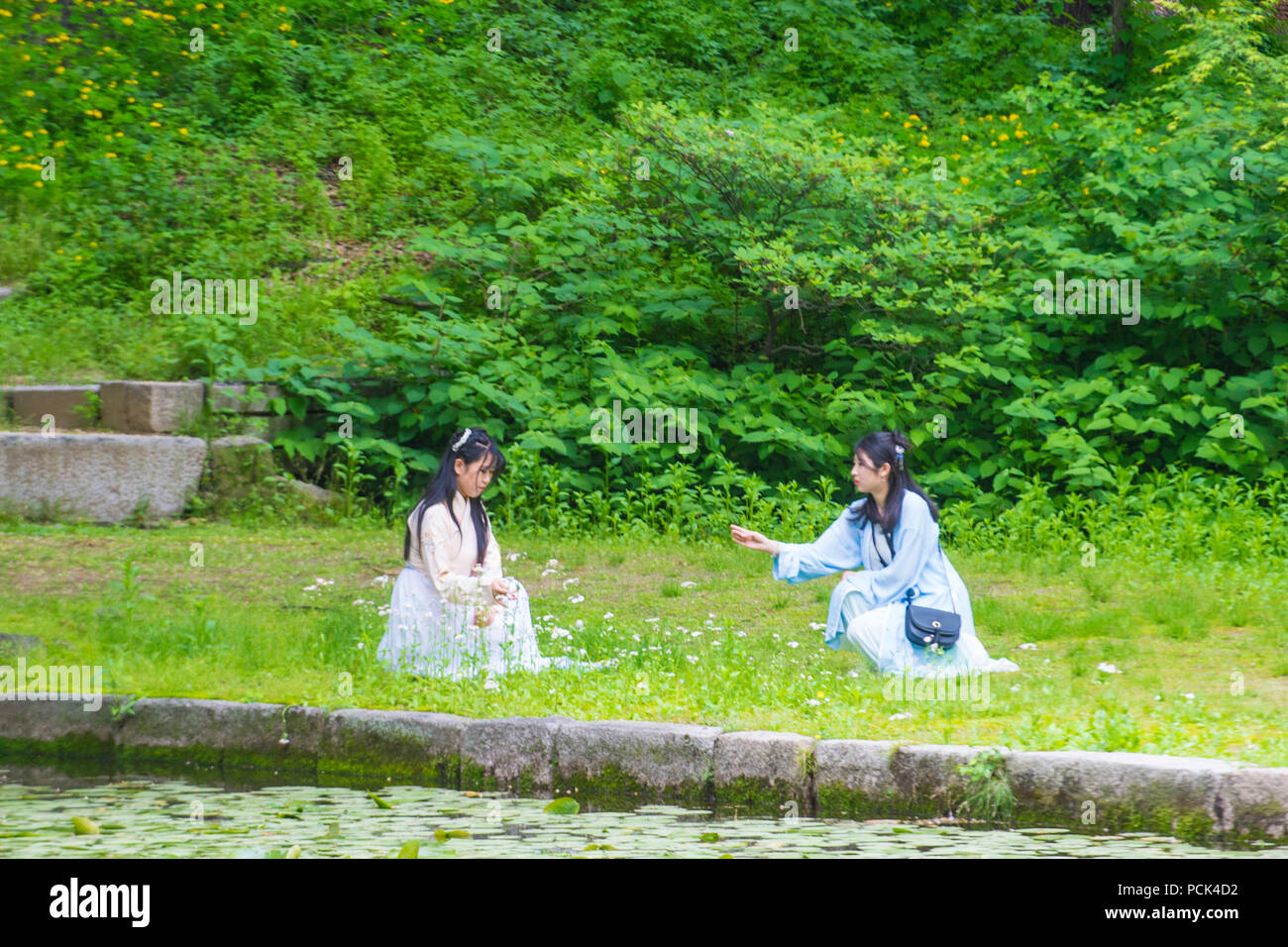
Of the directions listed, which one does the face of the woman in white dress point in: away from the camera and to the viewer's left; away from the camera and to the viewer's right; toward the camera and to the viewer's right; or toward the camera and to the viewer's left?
toward the camera and to the viewer's right

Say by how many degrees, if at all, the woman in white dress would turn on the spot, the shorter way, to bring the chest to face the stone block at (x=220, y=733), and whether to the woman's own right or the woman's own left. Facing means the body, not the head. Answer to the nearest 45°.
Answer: approximately 90° to the woman's own right

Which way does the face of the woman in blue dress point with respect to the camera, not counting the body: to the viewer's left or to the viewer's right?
to the viewer's left

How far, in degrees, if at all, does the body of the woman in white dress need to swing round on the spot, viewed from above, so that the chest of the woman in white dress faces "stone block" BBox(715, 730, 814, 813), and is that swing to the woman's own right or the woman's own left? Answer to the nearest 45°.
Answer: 0° — they already face it

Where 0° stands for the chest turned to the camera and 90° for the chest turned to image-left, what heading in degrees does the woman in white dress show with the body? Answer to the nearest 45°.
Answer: approximately 315°

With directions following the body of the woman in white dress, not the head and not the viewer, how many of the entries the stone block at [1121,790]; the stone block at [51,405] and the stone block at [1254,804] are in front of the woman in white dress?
2

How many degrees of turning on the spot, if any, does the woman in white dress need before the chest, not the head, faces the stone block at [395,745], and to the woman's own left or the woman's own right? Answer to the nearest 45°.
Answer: approximately 45° to the woman's own right

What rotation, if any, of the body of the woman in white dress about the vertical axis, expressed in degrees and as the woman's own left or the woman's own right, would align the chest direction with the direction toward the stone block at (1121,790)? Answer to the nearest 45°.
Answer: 0° — they already face it

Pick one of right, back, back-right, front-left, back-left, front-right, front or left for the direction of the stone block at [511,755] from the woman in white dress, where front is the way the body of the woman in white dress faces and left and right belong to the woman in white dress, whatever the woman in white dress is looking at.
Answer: front-right

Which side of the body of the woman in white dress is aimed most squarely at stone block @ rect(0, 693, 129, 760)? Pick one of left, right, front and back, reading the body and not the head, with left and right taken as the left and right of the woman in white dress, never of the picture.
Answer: right
